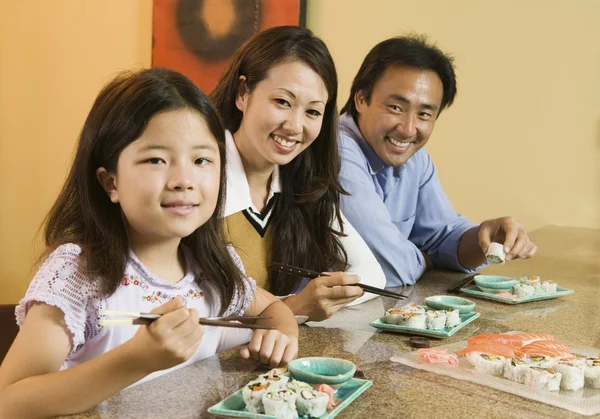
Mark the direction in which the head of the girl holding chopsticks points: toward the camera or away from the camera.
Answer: toward the camera

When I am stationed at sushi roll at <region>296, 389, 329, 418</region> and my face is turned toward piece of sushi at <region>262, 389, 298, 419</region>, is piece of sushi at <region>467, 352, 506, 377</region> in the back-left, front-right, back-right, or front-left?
back-right

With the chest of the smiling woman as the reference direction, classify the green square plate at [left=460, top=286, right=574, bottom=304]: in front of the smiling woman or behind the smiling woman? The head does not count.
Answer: in front

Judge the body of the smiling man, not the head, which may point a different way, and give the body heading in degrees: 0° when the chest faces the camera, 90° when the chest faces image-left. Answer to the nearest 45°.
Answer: approximately 315°

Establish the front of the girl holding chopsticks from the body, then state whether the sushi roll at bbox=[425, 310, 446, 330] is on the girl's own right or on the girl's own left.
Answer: on the girl's own left

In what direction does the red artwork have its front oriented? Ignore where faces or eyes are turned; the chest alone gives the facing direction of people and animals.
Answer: toward the camera

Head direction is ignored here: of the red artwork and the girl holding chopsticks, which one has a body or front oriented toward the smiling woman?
the red artwork

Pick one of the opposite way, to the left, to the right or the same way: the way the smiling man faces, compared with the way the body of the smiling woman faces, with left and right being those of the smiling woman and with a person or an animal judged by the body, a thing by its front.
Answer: the same way

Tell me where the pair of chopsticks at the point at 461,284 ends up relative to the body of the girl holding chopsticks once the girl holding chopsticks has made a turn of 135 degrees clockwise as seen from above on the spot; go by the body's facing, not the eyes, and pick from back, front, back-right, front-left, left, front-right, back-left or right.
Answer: back-right

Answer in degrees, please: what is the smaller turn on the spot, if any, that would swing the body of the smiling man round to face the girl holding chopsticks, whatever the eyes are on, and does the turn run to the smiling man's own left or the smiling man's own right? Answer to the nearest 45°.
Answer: approximately 45° to the smiling man's own right

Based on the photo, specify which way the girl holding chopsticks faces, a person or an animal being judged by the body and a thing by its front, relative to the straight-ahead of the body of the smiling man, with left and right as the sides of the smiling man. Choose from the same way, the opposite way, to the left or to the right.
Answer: the same way

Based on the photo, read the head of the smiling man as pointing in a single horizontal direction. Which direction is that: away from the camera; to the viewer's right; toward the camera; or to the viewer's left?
toward the camera

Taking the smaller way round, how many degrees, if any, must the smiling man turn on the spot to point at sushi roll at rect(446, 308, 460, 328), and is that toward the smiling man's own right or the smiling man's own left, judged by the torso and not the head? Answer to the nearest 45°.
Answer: approximately 45° to the smiling man's own right

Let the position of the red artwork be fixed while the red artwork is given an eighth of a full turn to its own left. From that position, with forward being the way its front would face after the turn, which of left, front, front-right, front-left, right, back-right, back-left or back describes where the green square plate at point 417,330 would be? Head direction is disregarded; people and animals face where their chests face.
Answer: front-right

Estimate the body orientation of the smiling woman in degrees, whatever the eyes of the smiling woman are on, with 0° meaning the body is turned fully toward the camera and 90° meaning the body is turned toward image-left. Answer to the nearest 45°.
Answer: approximately 315°
